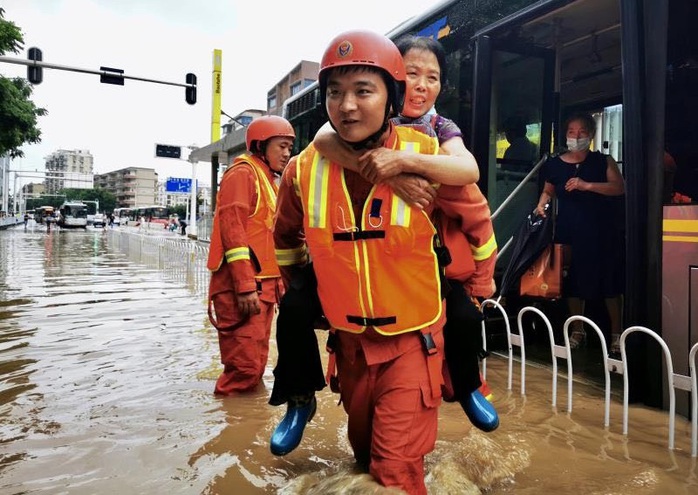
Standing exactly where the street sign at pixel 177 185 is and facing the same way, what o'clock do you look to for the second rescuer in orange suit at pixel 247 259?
The second rescuer in orange suit is roughly at 12 o'clock from the street sign.

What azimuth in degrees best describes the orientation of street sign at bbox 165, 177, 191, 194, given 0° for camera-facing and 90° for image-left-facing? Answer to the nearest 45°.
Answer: approximately 0°

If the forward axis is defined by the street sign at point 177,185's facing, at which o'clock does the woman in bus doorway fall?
The woman in bus doorway is roughly at 12 o'clock from the street sign.

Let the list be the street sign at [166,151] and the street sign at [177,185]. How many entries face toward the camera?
2
